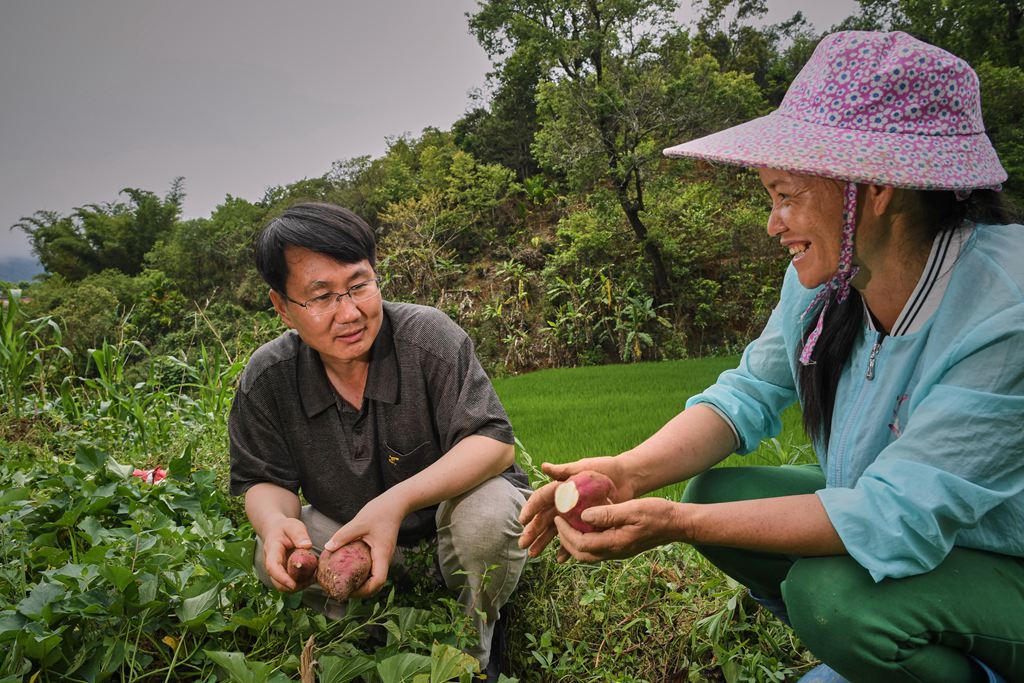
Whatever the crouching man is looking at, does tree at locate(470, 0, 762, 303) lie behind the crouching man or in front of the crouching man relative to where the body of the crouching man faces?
behind

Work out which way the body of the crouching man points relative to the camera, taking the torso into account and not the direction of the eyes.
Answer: toward the camera

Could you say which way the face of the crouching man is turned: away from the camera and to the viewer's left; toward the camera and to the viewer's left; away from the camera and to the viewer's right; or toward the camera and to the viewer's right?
toward the camera and to the viewer's right

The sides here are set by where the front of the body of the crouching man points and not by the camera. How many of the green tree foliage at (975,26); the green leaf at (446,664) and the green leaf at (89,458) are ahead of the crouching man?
1

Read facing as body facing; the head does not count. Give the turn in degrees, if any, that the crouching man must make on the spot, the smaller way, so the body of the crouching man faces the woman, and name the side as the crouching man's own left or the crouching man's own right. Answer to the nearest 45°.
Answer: approximately 45° to the crouching man's own left

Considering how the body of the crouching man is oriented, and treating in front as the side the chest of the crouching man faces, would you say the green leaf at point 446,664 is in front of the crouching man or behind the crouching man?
in front

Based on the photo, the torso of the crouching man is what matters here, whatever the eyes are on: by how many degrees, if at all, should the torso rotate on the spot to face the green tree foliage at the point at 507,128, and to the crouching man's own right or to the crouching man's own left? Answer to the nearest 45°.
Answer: approximately 180°

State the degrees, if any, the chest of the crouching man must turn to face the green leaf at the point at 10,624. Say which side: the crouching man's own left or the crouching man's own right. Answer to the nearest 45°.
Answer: approximately 90° to the crouching man's own right

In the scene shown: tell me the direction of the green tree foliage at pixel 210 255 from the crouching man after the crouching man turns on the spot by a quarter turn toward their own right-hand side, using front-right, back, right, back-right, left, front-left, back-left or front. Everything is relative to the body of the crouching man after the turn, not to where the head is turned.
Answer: right

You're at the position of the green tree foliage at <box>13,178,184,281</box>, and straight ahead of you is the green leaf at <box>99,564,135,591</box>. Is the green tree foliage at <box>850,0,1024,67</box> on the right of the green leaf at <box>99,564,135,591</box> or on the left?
left

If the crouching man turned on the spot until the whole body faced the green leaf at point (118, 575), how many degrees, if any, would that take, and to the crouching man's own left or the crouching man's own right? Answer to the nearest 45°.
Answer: approximately 45° to the crouching man's own right

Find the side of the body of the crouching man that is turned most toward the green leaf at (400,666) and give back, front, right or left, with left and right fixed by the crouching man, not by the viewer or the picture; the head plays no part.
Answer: front

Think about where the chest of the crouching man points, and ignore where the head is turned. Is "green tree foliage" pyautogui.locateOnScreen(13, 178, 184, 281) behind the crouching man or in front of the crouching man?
behind
